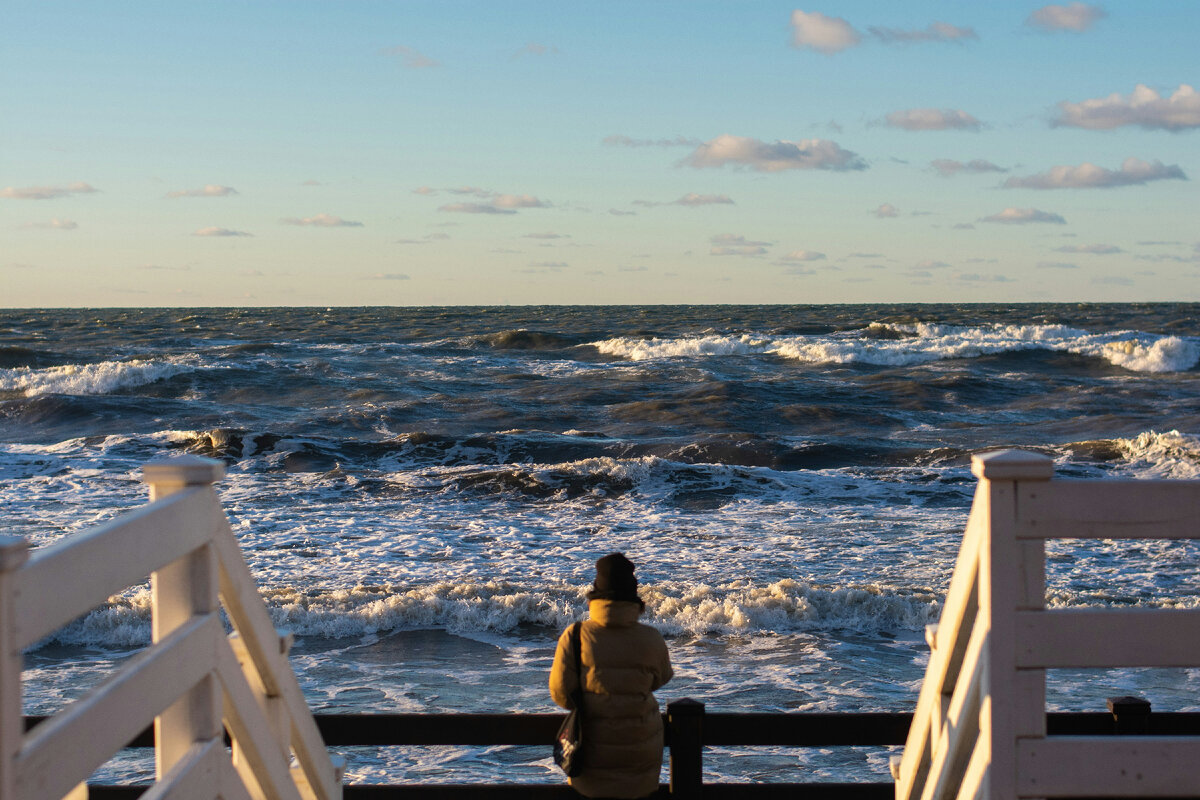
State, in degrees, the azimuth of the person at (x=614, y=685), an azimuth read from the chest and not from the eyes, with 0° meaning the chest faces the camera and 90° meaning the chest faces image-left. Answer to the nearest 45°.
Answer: approximately 180°

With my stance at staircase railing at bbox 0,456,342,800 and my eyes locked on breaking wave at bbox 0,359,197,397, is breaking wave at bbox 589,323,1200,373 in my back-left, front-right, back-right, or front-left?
front-right

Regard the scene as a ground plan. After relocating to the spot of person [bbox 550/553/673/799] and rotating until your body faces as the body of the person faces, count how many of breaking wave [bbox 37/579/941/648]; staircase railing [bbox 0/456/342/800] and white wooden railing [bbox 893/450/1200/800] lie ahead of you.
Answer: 1

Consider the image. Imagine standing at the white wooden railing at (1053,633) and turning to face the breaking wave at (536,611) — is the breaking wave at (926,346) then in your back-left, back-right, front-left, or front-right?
front-right

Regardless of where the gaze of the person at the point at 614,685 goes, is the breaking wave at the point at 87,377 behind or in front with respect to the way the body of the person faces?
in front

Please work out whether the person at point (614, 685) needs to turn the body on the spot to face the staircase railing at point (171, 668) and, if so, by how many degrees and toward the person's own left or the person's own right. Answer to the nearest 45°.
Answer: approximately 135° to the person's own left

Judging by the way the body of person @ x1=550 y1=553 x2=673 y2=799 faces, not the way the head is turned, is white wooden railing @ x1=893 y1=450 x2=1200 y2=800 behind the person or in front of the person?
behind

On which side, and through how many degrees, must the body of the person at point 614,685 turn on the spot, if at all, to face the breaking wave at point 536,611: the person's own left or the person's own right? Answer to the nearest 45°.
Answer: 0° — they already face it
